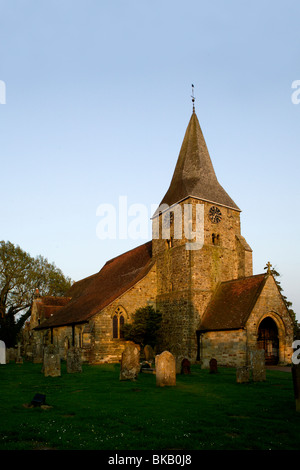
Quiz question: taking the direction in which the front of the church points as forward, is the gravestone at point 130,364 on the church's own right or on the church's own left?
on the church's own right

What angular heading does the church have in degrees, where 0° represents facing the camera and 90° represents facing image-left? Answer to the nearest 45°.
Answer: approximately 315°

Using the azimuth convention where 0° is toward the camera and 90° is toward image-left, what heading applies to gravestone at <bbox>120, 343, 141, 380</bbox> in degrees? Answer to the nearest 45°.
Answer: approximately 0°

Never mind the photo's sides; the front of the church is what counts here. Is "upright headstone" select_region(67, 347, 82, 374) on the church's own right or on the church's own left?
on the church's own right

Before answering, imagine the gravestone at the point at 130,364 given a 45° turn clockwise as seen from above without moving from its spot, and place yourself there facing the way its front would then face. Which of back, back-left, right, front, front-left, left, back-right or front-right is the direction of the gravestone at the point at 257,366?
back-left

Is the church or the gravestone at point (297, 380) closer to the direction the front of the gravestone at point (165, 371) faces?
the gravestone

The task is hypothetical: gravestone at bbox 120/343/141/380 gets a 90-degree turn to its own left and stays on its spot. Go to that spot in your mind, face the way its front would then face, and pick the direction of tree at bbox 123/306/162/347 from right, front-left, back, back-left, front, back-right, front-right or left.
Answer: left

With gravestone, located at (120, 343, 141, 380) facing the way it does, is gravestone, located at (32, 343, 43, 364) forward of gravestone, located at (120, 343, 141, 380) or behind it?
behind

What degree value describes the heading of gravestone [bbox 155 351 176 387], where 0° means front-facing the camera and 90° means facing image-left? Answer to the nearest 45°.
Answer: approximately 0°
